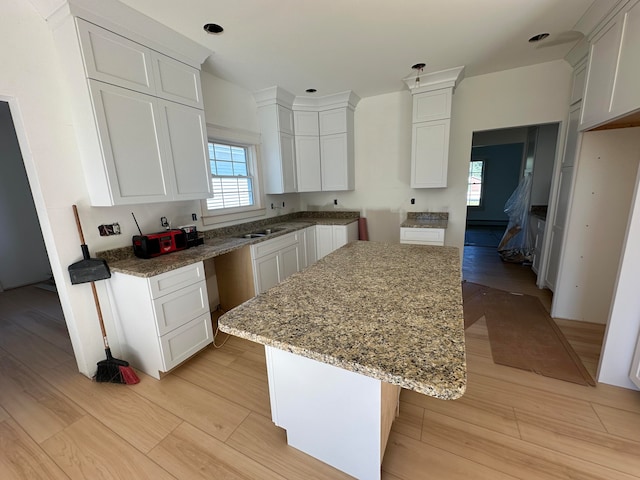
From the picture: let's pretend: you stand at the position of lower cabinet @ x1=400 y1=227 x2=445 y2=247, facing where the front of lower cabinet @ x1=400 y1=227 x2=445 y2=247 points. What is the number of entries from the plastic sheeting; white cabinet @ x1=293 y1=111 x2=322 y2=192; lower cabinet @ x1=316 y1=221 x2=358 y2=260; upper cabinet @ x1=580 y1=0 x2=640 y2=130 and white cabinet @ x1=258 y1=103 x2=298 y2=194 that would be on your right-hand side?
3

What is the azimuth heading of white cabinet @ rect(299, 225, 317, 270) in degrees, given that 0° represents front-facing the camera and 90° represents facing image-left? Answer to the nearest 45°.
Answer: approximately 315°

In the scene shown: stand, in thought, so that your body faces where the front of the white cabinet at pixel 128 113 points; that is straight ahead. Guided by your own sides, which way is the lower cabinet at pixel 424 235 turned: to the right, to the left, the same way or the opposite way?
to the right

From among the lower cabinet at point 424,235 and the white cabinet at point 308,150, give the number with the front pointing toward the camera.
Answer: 2

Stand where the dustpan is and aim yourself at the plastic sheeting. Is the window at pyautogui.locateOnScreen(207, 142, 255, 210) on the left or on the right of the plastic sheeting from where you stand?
left

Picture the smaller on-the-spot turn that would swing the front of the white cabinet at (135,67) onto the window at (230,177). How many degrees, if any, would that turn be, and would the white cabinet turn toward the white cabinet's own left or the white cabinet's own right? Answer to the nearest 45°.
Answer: approximately 90° to the white cabinet's own left

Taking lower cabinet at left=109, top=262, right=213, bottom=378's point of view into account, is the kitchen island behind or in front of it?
in front

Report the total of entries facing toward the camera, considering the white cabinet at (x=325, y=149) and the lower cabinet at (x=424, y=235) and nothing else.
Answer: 2

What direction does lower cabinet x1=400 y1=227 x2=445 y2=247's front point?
toward the camera

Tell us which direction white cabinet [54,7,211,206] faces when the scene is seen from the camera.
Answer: facing the viewer and to the right of the viewer

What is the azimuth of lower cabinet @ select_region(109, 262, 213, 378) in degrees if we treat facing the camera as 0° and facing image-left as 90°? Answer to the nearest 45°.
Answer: approximately 315°

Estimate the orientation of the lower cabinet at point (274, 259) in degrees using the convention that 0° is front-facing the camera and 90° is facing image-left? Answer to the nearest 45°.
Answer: approximately 315°

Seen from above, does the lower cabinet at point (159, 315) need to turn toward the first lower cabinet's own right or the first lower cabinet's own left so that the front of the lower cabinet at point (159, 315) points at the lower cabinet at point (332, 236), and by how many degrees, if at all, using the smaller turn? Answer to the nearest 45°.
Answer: approximately 45° to the first lower cabinet's own left
